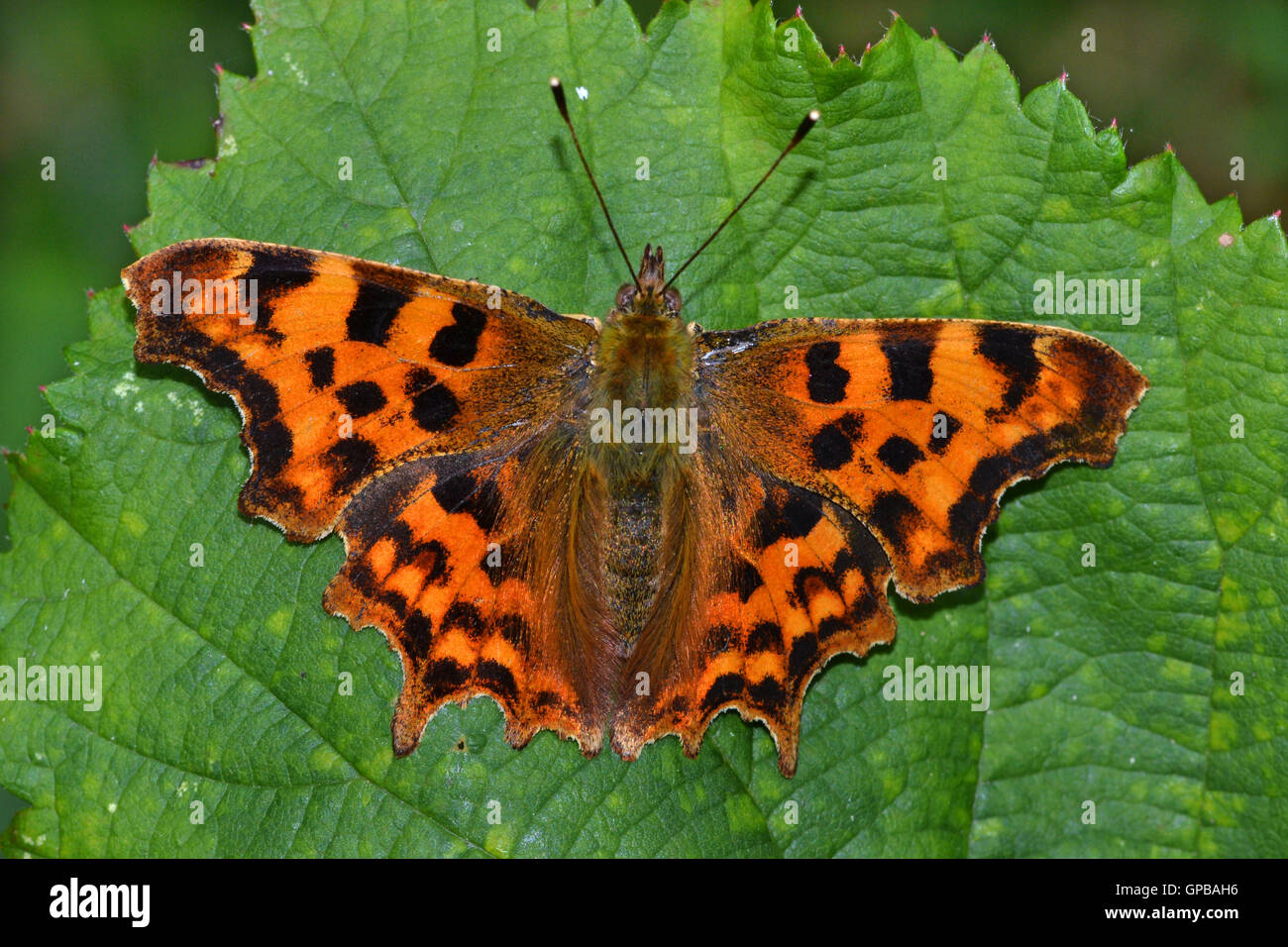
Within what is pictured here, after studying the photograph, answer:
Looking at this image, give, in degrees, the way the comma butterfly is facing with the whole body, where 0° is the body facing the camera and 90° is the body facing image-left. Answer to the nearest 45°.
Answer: approximately 180°
